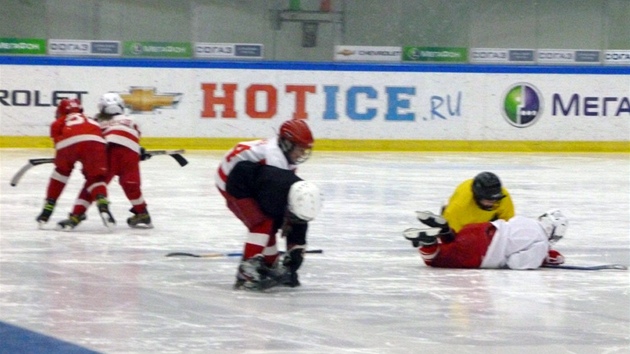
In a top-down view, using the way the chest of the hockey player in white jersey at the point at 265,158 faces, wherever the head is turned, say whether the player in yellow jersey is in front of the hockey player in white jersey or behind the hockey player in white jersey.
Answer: in front

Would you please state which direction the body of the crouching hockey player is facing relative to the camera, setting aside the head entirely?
to the viewer's right

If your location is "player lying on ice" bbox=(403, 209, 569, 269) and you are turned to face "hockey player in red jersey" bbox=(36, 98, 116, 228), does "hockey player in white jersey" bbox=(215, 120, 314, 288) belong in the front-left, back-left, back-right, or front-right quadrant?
front-left

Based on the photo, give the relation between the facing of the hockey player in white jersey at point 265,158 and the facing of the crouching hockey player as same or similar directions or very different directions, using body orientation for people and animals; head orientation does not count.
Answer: same or similar directions

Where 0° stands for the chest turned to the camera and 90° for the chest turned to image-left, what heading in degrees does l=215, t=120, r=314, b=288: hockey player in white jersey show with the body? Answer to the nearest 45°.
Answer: approximately 270°

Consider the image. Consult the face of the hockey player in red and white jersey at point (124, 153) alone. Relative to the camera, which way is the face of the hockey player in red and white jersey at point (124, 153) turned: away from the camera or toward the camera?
away from the camera

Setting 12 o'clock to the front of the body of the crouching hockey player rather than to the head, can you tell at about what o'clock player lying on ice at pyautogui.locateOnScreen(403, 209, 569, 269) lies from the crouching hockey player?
The player lying on ice is roughly at 11 o'clock from the crouching hockey player.

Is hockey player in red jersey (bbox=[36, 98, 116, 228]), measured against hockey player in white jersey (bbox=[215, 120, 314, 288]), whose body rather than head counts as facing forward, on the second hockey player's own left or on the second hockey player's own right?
on the second hockey player's own left
